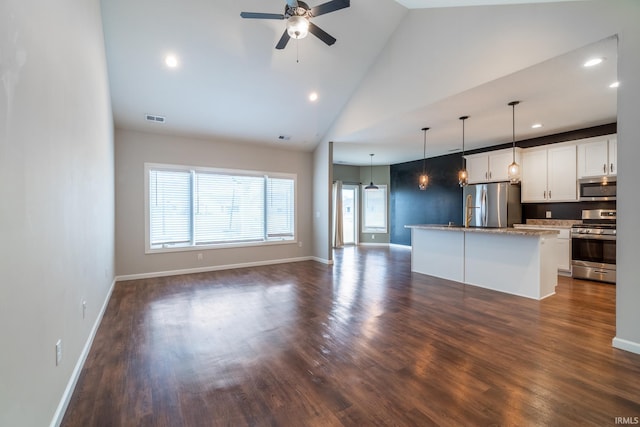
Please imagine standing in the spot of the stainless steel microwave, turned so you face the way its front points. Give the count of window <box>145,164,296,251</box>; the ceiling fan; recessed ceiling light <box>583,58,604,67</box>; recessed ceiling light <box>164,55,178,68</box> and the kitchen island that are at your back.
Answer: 0

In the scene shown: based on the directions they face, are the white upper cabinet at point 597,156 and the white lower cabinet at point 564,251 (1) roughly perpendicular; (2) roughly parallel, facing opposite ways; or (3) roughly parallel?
roughly parallel

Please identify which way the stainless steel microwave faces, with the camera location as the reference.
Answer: facing the viewer

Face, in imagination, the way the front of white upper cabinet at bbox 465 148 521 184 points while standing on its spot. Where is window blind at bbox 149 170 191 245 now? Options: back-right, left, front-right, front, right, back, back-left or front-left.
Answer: front

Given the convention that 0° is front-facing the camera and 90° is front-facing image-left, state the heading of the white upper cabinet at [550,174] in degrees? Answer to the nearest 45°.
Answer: approximately 0°

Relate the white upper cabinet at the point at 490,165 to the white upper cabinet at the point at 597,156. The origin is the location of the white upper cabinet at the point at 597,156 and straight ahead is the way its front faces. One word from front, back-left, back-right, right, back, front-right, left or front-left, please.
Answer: right

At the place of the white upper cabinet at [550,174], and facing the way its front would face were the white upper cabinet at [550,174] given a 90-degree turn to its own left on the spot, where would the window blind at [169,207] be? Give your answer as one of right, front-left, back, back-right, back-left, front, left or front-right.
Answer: back-right

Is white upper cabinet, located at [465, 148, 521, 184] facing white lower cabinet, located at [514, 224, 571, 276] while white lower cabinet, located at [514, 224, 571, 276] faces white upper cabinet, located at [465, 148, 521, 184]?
no

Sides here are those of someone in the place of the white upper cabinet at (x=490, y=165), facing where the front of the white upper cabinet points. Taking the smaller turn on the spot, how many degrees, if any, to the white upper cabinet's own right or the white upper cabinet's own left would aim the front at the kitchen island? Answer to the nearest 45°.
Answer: approximately 45° to the white upper cabinet's own left

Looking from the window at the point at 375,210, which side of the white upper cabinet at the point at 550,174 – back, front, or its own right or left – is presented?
right

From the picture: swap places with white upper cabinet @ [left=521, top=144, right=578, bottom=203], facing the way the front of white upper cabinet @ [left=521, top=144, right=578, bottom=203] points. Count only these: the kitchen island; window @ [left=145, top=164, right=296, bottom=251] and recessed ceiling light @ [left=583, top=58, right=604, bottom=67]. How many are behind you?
0

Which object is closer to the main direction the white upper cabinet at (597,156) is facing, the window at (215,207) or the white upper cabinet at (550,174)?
the window

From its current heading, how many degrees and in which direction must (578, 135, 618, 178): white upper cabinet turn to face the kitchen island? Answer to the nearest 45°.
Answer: approximately 45° to its right

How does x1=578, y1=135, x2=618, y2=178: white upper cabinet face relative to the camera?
toward the camera

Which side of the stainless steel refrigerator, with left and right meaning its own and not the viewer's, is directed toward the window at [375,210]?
right

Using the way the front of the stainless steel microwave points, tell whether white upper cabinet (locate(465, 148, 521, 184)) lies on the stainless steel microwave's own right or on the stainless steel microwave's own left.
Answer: on the stainless steel microwave's own right

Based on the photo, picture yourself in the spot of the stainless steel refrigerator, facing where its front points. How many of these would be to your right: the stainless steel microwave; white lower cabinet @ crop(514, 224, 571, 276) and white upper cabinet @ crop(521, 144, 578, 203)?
0

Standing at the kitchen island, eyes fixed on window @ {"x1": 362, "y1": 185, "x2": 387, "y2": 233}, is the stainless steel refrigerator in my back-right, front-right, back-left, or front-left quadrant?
front-right

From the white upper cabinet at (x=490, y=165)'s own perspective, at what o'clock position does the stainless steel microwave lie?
The stainless steel microwave is roughly at 8 o'clock from the white upper cabinet.
